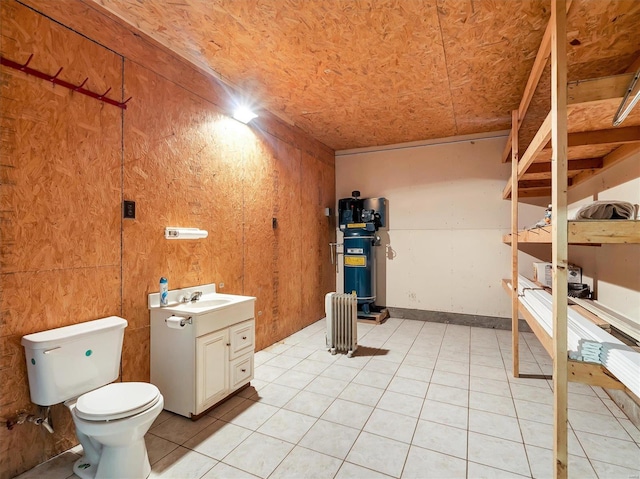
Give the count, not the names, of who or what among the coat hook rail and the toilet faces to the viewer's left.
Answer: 0

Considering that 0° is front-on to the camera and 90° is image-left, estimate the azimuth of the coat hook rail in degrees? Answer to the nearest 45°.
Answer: approximately 315°

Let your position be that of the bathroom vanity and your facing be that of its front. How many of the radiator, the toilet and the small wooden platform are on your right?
1

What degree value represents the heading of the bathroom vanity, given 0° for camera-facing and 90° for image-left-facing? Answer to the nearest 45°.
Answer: approximately 315°

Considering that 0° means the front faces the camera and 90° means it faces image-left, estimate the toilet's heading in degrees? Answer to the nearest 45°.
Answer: approximately 315°

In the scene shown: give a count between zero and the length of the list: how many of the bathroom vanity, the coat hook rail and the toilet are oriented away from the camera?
0

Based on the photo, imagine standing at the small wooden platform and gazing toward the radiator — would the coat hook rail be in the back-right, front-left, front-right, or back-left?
front-right

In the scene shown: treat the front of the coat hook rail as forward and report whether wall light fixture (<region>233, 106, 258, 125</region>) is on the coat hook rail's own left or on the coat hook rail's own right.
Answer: on the coat hook rail's own left

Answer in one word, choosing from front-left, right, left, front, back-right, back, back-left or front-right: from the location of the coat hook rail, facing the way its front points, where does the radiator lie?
front-left

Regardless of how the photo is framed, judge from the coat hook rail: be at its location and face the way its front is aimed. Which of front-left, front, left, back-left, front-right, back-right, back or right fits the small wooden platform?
front-left

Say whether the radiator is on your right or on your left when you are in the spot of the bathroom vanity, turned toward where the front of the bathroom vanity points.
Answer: on your left
